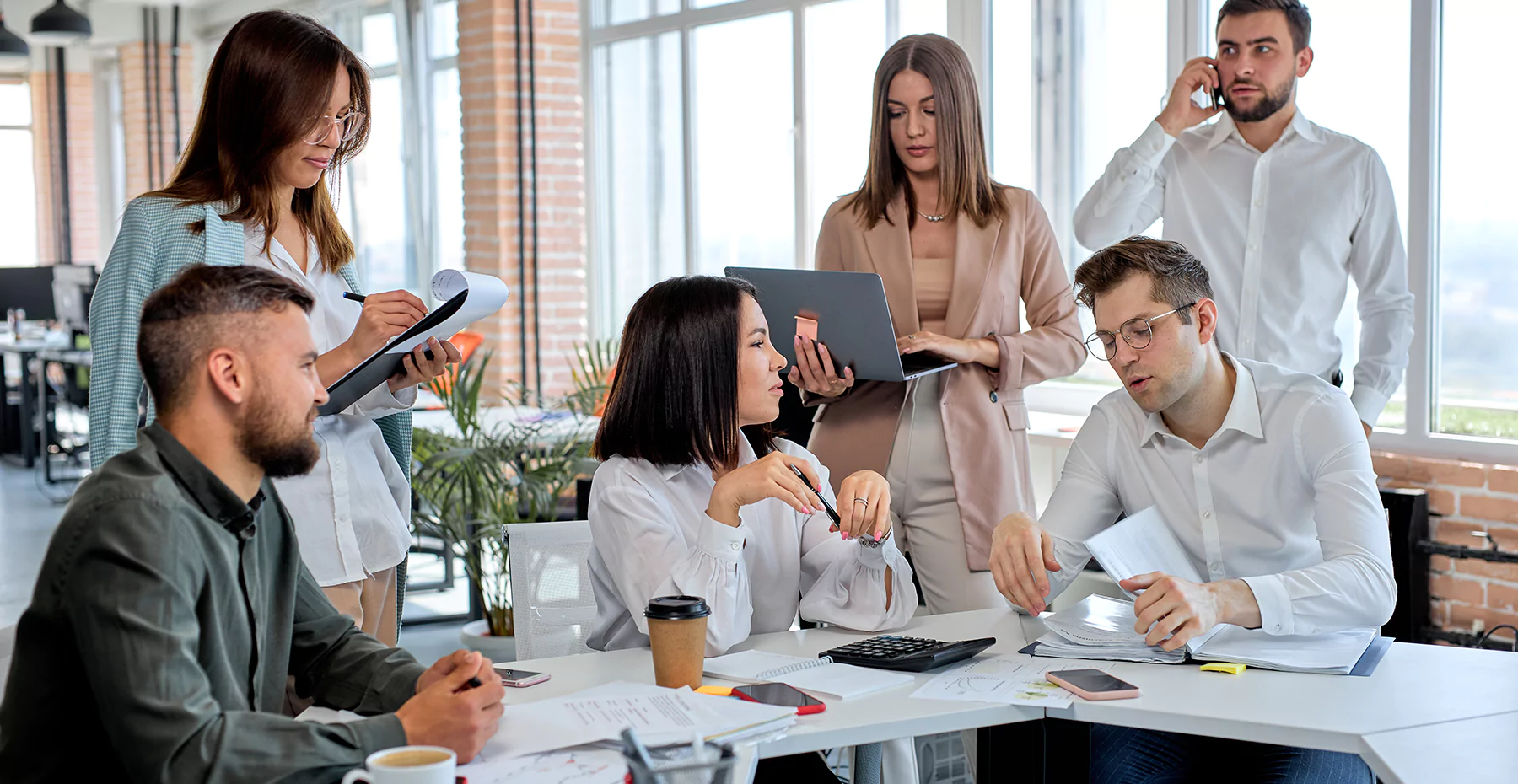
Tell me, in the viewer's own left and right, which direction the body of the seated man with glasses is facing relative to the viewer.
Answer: facing the viewer and to the left of the viewer

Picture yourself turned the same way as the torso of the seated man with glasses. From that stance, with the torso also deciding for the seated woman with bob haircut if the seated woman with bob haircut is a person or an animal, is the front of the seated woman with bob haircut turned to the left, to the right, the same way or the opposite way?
to the left

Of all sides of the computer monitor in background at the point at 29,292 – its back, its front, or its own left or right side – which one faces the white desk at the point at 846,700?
front

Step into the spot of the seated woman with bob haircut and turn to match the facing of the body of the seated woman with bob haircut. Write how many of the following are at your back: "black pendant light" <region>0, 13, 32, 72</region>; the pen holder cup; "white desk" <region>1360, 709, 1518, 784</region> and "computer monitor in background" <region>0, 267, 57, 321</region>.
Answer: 2

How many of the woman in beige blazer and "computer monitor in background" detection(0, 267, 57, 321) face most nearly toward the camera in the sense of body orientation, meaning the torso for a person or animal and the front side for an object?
2

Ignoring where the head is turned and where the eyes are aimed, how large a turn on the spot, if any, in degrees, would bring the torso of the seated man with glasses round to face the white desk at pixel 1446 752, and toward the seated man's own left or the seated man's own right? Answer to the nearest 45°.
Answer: approximately 45° to the seated man's own left

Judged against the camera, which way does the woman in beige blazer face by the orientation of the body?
toward the camera

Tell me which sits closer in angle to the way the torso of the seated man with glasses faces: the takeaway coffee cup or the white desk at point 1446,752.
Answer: the takeaway coffee cup

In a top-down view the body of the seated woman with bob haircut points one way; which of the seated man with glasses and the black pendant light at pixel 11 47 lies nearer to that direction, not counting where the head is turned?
the seated man with glasses

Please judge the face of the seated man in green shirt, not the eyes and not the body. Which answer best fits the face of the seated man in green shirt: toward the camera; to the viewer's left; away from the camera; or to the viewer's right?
to the viewer's right

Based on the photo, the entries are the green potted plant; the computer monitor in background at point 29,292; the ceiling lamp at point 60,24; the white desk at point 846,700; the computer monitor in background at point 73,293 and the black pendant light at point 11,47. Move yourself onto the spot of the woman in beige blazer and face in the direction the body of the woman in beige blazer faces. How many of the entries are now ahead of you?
1

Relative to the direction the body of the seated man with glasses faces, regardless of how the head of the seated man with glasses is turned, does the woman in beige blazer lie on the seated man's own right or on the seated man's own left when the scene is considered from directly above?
on the seated man's own right

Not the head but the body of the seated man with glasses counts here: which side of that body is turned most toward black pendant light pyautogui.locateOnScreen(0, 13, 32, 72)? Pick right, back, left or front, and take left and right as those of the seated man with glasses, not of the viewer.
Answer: right

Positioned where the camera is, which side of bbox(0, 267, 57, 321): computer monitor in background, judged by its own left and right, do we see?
front

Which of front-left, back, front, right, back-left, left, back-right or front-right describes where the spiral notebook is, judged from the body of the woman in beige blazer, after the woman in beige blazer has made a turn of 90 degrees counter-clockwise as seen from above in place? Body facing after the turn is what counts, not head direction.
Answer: right

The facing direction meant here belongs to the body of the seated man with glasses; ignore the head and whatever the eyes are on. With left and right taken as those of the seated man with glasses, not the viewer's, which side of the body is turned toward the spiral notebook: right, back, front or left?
front
